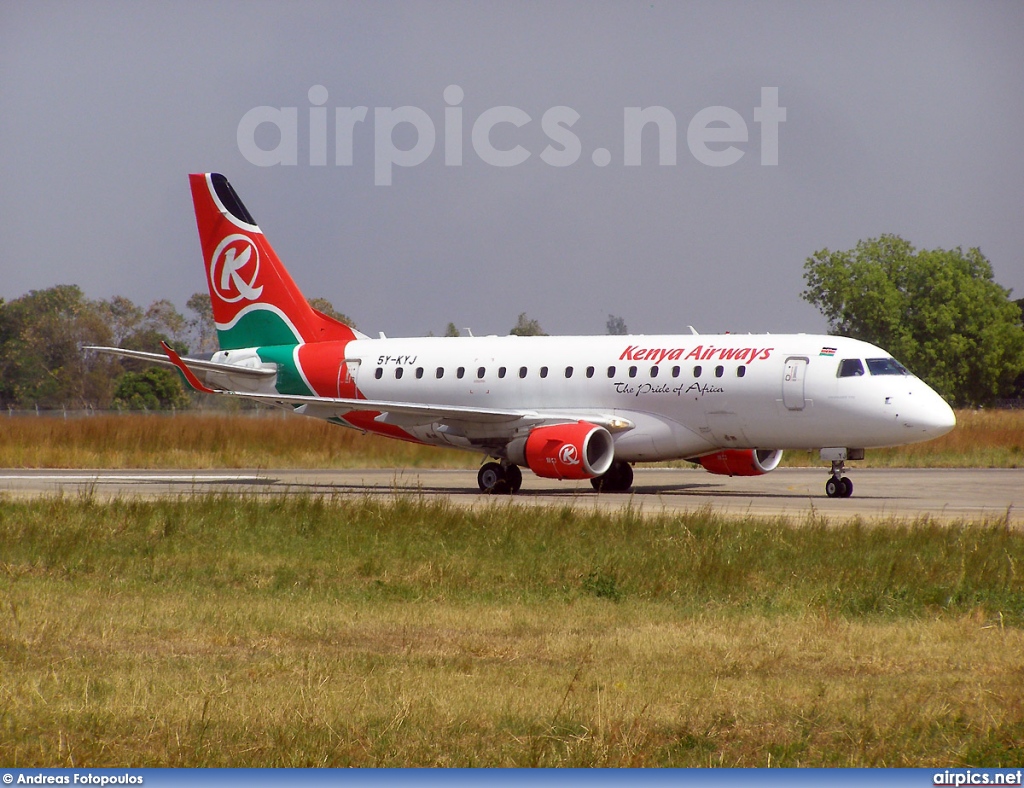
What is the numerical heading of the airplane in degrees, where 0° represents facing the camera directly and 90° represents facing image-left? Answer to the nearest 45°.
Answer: approximately 315°
